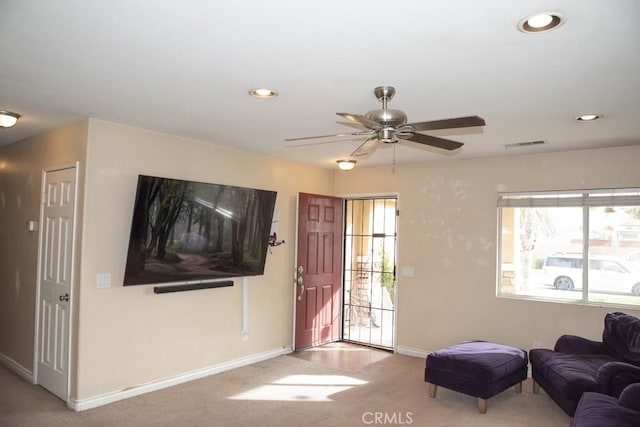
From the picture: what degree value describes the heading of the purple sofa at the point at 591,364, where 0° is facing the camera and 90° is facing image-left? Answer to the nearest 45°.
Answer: approximately 45°

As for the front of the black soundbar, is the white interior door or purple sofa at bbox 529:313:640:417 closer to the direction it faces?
the purple sofa

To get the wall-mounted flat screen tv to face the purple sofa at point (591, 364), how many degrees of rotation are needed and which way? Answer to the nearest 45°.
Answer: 0° — it already faces it

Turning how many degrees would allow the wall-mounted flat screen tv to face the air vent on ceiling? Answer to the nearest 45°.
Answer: approximately 45° to its left
